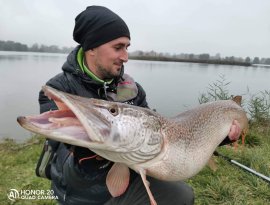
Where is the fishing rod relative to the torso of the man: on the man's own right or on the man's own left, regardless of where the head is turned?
on the man's own left

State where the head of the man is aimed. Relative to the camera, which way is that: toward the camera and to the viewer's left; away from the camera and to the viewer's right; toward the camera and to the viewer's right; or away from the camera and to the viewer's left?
toward the camera and to the viewer's right

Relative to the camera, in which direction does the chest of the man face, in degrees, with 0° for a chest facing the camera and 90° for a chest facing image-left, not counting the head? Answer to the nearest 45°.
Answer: approximately 315°
